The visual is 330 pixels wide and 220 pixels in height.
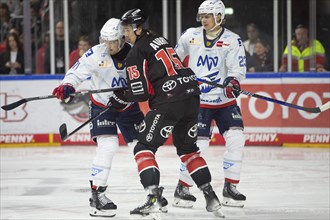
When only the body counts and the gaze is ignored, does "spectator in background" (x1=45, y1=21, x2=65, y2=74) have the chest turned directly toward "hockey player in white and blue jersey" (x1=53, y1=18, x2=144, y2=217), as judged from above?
yes

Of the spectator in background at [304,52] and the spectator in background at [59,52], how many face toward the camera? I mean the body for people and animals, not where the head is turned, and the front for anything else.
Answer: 2

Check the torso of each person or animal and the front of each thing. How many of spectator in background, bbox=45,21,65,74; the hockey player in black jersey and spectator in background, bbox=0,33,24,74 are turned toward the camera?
2

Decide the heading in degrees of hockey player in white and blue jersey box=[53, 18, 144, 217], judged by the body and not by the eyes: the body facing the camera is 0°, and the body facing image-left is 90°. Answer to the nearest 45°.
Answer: approximately 315°

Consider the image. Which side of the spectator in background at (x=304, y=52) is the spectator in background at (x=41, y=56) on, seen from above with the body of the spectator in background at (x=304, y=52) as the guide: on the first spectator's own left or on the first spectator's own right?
on the first spectator's own right

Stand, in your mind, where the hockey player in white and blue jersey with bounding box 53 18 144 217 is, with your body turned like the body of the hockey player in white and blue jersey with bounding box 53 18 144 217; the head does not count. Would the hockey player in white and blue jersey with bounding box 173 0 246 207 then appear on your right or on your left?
on your left

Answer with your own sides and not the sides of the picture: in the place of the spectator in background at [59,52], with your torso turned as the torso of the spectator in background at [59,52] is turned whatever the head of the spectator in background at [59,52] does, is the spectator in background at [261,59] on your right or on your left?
on your left

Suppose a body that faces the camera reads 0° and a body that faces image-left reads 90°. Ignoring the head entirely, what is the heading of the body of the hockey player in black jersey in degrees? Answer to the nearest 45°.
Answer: approximately 135°

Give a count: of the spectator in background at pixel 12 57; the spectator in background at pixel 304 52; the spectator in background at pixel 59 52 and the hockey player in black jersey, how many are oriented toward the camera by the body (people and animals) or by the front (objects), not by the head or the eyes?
3
